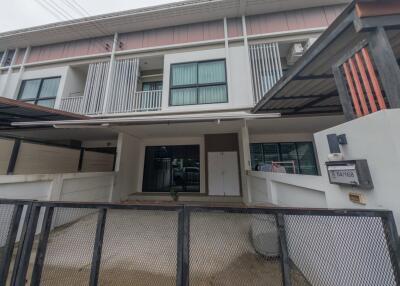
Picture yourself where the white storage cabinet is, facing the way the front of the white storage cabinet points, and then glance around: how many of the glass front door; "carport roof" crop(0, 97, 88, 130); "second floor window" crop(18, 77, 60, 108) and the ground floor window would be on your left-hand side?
1

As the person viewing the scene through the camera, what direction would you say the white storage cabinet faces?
facing the viewer

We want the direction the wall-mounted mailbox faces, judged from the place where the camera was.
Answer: facing the viewer and to the left of the viewer

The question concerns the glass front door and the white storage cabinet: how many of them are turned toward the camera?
2

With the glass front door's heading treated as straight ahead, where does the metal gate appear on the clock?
The metal gate is roughly at 12 o'clock from the glass front door.

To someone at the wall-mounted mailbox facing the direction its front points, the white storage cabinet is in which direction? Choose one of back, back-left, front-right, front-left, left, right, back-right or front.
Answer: right

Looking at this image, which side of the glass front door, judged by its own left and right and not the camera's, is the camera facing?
front

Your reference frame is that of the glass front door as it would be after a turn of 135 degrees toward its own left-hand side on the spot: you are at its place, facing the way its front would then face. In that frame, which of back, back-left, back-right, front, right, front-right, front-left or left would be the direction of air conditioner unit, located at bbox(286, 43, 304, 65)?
right

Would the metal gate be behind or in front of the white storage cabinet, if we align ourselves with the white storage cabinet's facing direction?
in front

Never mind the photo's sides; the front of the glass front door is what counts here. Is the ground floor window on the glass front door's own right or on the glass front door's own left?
on the glass front door's own left
